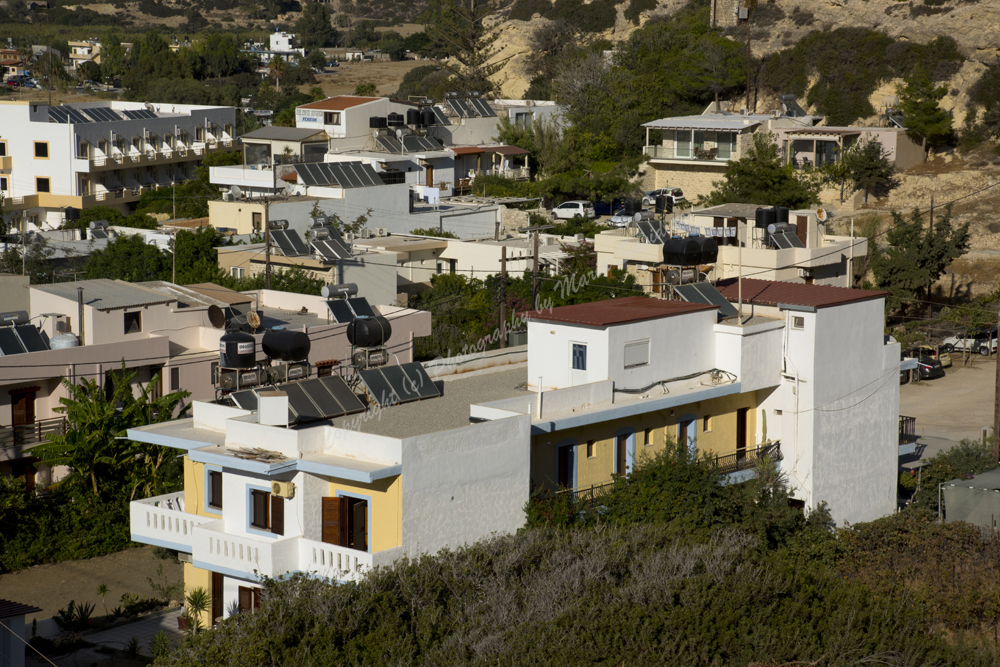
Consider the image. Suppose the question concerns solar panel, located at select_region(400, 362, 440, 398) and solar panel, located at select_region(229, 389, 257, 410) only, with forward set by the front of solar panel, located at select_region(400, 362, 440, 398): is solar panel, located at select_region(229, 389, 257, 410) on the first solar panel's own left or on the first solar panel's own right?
on the first solar panel's own right

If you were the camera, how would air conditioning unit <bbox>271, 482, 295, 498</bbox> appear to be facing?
facing the viewer and to the left of the viewer

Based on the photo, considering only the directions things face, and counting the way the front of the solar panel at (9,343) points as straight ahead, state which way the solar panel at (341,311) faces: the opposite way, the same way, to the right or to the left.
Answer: the same way

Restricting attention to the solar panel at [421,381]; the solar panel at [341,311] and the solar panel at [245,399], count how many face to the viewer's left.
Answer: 0

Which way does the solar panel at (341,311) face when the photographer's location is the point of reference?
facing the viewer and to the right of the viewer

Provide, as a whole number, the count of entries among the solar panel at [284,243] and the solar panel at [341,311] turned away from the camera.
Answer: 0

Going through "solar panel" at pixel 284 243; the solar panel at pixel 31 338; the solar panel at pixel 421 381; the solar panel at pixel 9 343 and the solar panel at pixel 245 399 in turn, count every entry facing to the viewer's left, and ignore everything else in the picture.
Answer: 0

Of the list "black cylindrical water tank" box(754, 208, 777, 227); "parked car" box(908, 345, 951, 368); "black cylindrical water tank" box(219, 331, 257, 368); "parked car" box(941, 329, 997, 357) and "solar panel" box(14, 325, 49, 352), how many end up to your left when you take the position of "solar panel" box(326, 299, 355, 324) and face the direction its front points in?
3

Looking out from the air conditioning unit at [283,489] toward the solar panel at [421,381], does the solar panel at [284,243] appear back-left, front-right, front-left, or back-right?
front-left

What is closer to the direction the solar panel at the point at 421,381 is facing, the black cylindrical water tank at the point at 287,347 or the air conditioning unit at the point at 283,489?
the air conditioning unit

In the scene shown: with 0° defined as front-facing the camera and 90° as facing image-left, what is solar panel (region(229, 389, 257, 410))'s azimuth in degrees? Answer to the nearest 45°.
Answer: approximately 315°

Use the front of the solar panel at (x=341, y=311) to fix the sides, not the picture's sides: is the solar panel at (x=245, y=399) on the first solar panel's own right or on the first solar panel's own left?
on the first solar panel's own right

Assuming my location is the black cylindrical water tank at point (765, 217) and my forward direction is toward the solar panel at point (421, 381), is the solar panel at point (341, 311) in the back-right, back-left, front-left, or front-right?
front-right

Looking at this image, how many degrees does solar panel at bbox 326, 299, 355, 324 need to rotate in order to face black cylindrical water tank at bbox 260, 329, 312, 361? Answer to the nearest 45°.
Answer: approximately 45° to its right

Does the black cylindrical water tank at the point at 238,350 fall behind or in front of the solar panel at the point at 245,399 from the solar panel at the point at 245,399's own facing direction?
behind

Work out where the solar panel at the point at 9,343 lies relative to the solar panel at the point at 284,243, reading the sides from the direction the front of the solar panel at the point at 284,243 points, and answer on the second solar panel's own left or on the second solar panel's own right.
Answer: on the second solar panel's own right

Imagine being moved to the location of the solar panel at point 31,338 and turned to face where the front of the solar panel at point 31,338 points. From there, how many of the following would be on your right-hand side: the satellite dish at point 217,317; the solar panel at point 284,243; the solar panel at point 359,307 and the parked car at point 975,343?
0
